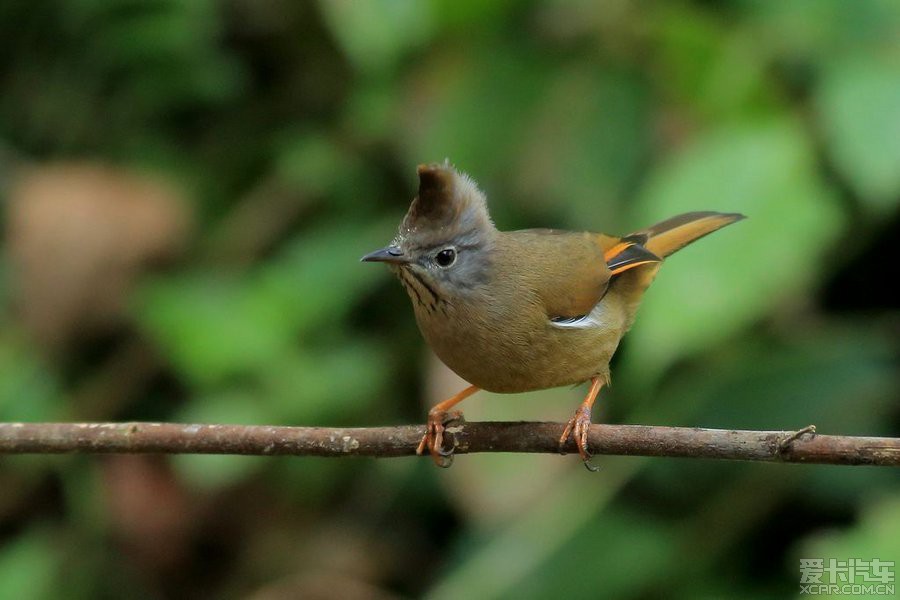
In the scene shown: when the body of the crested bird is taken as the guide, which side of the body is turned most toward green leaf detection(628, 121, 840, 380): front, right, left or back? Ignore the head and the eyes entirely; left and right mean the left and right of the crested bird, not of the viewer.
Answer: back

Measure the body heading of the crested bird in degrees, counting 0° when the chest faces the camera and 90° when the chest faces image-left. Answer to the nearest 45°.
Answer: approximately 45°

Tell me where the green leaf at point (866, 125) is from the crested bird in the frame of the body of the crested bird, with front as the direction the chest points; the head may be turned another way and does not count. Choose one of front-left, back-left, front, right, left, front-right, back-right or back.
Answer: back

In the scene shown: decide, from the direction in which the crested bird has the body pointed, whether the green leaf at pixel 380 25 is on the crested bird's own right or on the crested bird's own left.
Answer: on the crested bird's own right

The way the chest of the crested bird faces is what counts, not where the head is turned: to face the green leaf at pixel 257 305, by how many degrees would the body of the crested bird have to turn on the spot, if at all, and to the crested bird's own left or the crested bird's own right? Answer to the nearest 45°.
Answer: approximately 90° to the crested bird's own right

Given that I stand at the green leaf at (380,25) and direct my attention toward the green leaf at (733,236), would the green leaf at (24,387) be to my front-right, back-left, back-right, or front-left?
back-right
